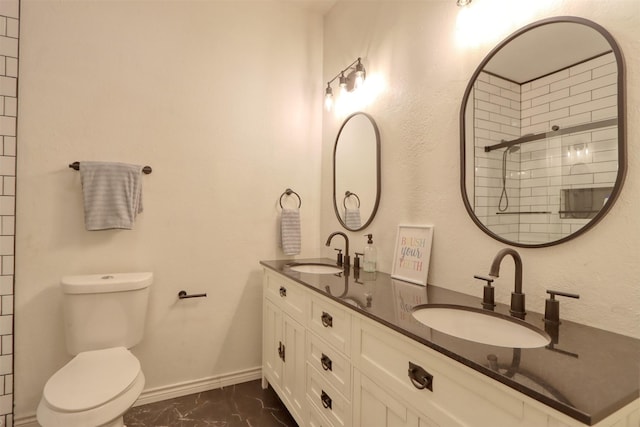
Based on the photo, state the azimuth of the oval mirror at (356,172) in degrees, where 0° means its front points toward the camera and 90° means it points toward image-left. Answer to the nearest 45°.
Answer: approximately 45°

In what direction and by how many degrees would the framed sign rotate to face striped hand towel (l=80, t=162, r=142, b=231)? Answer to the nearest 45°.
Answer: approximately 45° to its right

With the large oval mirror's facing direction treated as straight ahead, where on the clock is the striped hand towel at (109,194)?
The striped hand towel is roughly at 1 o'clock from the large oval mirror.

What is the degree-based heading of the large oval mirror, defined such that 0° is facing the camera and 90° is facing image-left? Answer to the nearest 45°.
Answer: approximately 45°

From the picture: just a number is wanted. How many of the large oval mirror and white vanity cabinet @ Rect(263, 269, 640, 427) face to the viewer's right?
0

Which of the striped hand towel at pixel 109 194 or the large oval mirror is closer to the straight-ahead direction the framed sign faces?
the striped hand towel

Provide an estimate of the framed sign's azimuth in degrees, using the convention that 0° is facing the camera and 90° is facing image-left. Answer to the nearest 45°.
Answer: approximately 45°

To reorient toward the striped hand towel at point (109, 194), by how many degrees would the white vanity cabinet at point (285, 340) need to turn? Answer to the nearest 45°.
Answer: approximately 45° to its right

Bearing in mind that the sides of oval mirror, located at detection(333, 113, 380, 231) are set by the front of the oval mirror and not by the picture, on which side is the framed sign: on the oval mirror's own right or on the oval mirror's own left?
on the oval mirror's own left

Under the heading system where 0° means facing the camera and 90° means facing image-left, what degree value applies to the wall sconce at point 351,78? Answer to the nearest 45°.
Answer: approximately 45°
